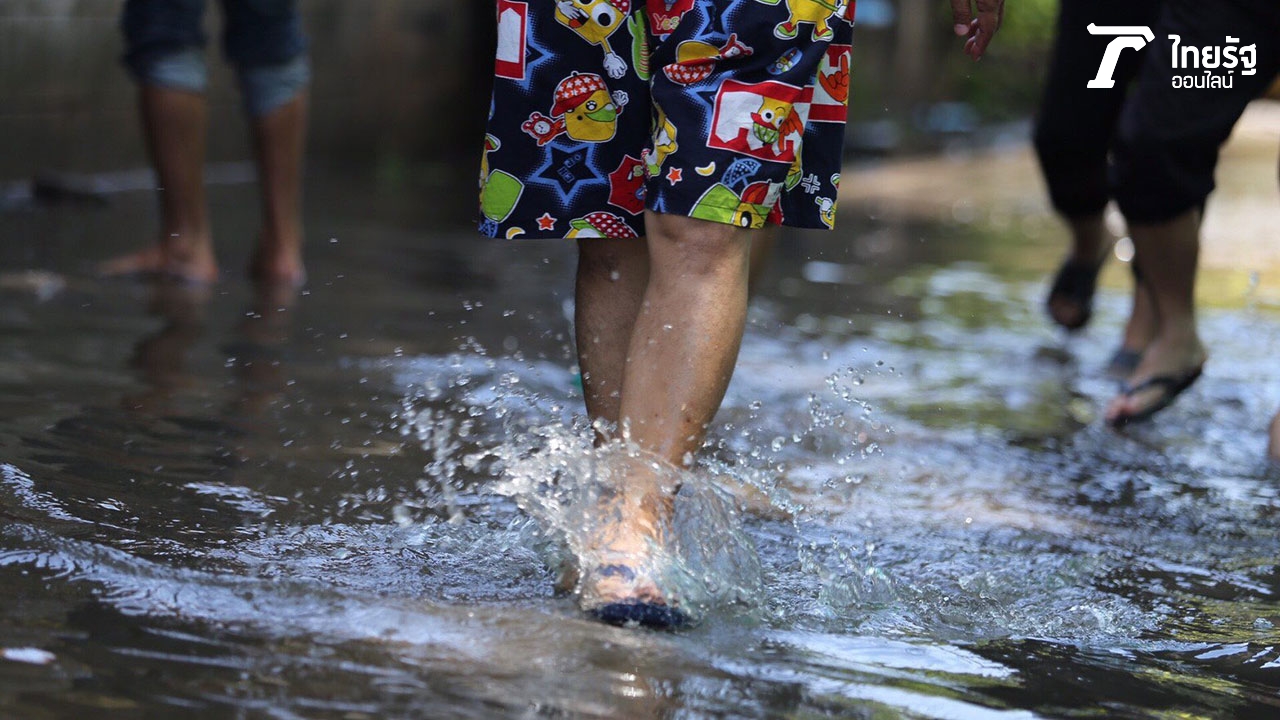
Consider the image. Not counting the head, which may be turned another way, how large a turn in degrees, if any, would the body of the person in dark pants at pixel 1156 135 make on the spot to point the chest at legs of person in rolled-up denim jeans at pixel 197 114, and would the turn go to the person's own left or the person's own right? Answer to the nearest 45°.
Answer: approximately 45° to the person's own right

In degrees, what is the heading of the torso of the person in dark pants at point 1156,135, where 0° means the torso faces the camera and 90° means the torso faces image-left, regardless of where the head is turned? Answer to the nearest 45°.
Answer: approximately 45°

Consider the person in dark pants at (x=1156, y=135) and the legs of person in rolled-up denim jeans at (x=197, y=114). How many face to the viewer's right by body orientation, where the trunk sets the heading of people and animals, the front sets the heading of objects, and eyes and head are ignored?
0

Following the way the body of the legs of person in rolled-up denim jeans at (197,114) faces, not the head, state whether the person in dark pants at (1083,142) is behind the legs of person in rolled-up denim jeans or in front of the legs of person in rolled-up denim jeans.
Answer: behind

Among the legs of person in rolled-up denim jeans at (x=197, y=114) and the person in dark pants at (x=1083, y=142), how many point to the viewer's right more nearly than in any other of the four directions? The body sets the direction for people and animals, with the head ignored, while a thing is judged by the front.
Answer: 0

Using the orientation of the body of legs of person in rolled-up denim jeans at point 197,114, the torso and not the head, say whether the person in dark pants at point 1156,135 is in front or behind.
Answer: behind

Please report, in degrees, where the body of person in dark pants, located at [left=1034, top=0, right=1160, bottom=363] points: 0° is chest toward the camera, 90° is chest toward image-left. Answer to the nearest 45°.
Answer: approximately 45°

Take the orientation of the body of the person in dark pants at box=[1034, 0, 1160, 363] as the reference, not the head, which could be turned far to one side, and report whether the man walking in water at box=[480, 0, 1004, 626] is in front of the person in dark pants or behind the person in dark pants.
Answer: in front

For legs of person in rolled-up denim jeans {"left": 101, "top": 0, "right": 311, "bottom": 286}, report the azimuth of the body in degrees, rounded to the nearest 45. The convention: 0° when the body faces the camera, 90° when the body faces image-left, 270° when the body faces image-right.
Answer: approximately 135°

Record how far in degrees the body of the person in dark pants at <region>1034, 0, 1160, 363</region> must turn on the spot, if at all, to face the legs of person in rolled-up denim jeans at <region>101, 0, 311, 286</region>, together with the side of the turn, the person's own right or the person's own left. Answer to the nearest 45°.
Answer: approximately 45° to the person's own right

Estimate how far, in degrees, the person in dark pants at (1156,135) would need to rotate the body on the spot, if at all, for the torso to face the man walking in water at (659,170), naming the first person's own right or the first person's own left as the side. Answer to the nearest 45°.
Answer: approximately 45° to the first person's own left
